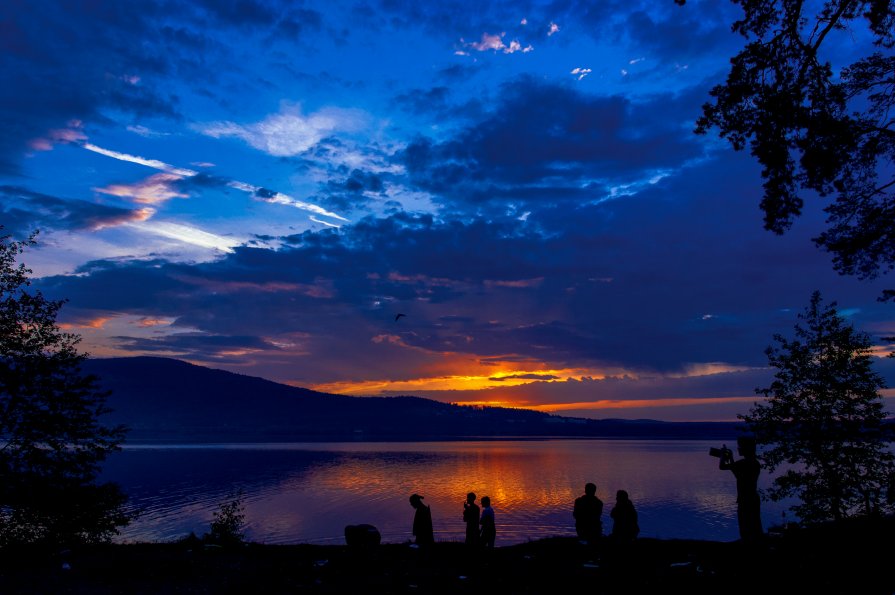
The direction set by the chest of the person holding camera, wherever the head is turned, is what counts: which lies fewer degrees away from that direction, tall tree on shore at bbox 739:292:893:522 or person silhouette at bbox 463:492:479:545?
the person silhouette

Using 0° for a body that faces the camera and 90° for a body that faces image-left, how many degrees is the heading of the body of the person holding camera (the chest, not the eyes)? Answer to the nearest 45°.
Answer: approximately 90°

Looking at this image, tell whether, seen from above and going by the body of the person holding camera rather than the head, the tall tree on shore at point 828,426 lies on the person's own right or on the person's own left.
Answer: on the person's own right
